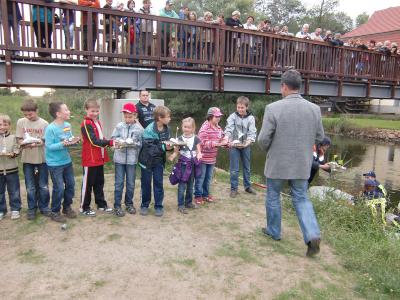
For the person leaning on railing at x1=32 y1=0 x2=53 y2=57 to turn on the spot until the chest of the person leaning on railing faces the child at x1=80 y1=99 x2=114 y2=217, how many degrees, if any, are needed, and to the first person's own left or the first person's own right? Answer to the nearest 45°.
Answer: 0° — they already face them

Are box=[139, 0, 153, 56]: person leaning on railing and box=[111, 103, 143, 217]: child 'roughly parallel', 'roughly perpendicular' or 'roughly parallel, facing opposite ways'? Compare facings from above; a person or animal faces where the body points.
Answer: roughly parallel

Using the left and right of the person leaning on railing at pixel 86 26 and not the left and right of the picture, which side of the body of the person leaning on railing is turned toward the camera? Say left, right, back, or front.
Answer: front

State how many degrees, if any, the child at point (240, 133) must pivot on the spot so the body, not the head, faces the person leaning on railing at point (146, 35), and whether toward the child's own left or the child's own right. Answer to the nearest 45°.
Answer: approximately 135° to the child's own right

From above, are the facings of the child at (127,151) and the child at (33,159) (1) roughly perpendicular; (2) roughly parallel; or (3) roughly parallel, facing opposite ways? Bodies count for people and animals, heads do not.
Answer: roughly parallel

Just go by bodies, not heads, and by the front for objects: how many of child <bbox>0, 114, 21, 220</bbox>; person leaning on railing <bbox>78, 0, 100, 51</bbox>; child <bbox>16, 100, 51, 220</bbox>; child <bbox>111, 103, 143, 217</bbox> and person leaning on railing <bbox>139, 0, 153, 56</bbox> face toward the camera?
5

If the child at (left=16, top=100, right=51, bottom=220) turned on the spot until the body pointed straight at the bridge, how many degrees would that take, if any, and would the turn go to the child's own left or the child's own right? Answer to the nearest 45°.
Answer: approximately 135° to the child's own left

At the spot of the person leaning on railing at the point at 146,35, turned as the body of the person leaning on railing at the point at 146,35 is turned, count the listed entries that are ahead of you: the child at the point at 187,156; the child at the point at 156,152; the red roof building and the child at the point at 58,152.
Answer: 3

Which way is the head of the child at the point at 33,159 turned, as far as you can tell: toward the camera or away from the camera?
toward the camera

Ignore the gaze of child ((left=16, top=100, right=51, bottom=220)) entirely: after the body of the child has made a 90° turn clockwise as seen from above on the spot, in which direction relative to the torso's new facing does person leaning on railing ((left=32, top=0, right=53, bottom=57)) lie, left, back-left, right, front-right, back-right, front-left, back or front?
right

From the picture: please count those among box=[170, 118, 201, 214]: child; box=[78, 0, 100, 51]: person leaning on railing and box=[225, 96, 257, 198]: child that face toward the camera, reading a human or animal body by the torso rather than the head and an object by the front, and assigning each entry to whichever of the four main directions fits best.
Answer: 3

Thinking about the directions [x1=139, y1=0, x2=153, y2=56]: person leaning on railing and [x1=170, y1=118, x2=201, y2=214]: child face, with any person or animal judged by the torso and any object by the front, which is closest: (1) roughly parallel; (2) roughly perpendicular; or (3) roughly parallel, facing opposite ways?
roughly parallel

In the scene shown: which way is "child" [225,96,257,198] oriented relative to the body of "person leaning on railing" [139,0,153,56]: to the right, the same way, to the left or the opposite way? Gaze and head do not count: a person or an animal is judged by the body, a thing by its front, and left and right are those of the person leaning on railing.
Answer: the same way

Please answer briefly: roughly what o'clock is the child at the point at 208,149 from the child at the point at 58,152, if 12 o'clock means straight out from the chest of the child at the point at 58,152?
the child at the point at 208,149 is roughly at 10 o'clock from the child at the point at 58,152.

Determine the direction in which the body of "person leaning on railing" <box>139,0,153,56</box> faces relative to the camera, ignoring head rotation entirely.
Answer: toward the camera

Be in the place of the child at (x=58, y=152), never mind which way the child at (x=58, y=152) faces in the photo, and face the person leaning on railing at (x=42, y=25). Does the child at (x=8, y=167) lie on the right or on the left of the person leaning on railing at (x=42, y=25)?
left
